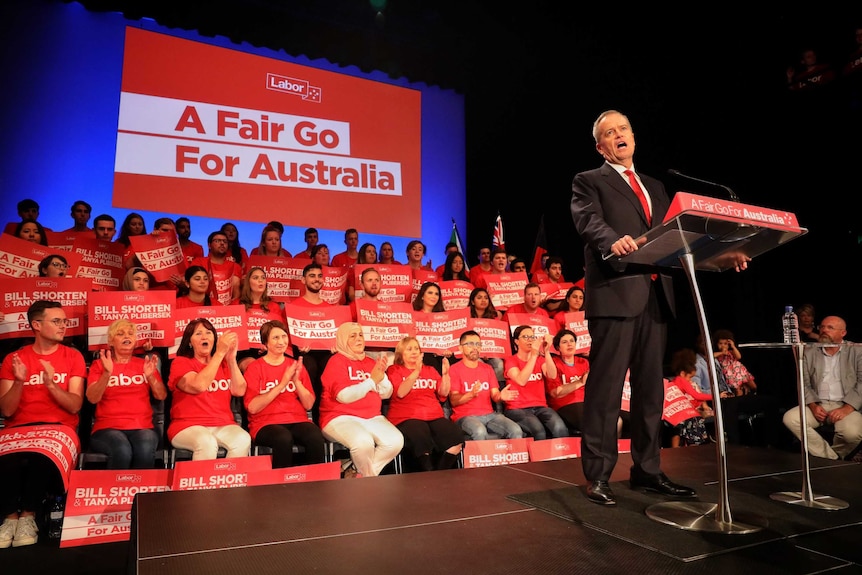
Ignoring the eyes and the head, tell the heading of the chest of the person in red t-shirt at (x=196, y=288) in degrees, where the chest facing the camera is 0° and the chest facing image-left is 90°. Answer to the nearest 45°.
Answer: approximately 315°

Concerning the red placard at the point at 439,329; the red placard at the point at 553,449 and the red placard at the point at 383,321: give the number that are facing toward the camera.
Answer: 3

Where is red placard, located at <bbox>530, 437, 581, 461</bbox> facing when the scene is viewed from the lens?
facing the viewer

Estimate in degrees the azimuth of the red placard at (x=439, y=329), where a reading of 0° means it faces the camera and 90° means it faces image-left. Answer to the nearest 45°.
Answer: approximately 0°

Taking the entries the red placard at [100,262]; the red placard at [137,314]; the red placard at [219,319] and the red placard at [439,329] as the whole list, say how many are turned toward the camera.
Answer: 4

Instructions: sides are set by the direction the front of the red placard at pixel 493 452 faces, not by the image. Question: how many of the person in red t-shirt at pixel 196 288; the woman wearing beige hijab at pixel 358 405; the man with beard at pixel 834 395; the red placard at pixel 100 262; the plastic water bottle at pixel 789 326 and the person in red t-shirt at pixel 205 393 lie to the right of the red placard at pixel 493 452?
4

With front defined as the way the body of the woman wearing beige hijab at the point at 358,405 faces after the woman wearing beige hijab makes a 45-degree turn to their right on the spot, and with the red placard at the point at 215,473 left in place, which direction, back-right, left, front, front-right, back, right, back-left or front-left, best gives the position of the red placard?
front-right

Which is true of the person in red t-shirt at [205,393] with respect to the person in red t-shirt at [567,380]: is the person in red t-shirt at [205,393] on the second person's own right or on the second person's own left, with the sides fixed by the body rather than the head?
on the second person's own right

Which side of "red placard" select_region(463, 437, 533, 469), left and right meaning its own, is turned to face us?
front

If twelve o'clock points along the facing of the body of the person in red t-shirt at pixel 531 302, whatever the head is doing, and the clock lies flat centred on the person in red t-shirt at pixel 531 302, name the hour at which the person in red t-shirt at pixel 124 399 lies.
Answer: the person in red t-shirt at pixel 124 399 is roughly at 3 o'clock from the person in red t-shirt at pixel 531 302.

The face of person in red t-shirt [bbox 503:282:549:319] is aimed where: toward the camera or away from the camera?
toward the camera

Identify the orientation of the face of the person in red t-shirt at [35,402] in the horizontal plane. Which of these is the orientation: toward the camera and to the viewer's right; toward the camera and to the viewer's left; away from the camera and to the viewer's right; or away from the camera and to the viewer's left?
toward the camera and to the viewer's right
